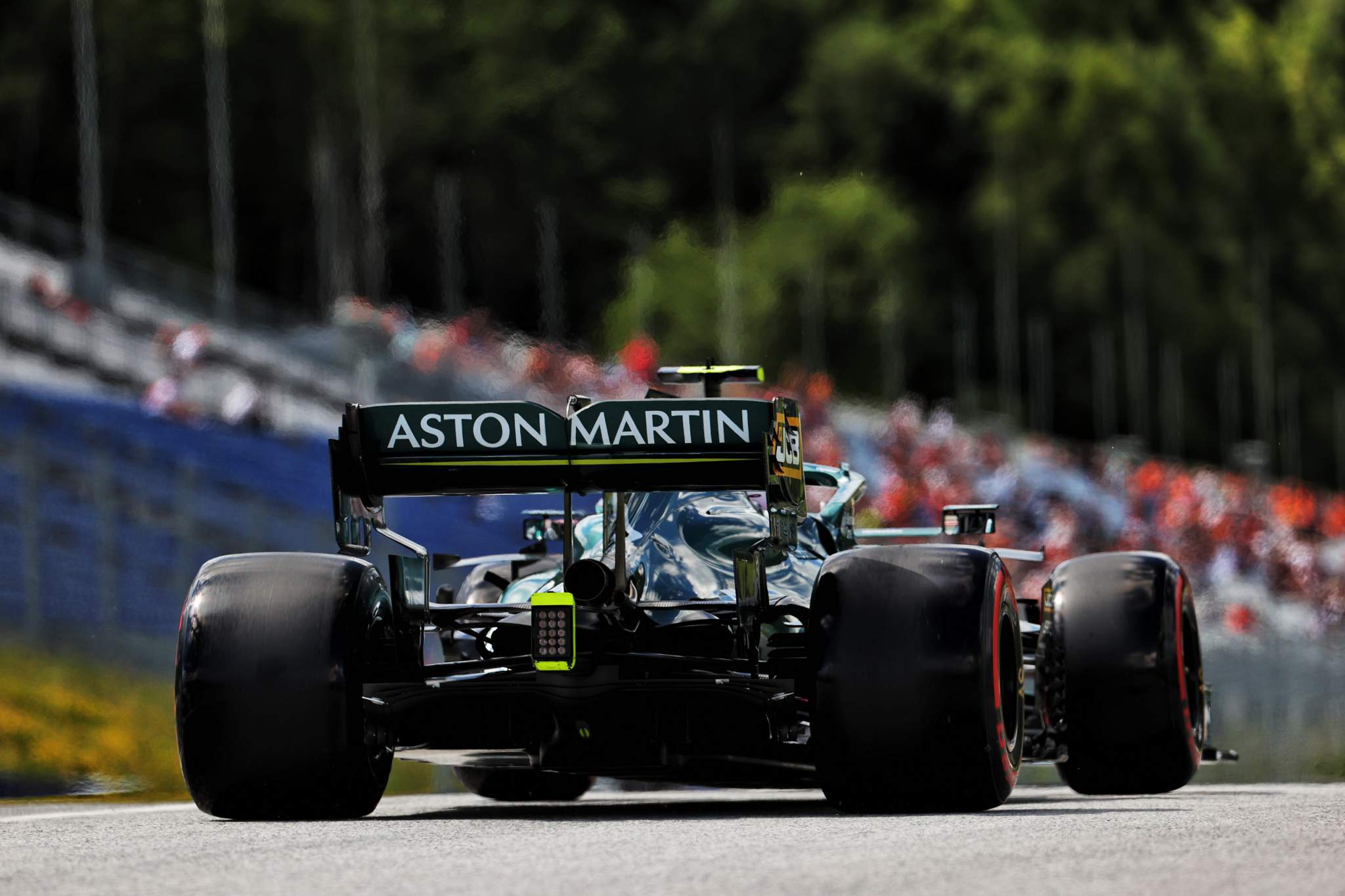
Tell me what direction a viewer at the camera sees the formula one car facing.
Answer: facing away from the viewer
